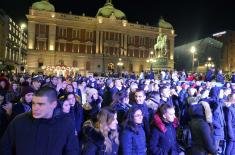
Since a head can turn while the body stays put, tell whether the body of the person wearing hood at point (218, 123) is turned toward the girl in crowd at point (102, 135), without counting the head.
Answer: no

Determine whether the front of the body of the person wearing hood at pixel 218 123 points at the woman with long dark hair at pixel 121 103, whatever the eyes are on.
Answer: no

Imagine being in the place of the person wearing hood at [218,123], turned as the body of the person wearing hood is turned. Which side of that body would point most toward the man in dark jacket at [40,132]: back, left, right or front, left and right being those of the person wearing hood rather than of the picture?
right

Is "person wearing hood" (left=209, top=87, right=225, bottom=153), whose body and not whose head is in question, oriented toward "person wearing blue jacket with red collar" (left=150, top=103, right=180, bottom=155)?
no

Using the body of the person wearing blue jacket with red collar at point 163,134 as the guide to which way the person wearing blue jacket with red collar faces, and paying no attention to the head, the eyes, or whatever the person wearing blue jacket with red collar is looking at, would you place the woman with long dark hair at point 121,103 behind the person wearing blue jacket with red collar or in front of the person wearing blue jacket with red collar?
behind

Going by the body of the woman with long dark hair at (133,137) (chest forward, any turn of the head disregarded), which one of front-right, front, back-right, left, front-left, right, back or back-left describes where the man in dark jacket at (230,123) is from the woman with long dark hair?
left

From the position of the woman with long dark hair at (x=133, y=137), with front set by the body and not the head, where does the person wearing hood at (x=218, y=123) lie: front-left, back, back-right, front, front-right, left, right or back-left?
left

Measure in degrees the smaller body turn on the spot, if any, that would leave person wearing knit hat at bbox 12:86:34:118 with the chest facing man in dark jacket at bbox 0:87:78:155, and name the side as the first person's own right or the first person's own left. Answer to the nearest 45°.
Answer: approximately 45° to the first person's own right

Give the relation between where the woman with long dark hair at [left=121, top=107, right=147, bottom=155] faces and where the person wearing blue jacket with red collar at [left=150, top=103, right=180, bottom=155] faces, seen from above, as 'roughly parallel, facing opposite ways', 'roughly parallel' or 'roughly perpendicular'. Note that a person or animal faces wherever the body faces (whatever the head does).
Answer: roughly parallel

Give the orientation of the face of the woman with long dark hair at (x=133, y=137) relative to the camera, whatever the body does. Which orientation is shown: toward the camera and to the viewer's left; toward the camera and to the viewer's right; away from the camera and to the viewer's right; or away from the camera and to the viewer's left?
toward the camera and to the viewer's right

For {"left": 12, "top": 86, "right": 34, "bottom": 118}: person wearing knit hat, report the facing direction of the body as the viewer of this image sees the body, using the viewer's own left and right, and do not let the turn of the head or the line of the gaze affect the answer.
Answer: facing the viewer and to the right of the viewer

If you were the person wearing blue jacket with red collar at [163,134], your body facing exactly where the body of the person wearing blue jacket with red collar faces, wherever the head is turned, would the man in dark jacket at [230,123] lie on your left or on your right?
on your left

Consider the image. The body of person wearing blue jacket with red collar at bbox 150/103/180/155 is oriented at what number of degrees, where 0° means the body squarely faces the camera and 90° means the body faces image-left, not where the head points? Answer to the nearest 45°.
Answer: approximately 315°

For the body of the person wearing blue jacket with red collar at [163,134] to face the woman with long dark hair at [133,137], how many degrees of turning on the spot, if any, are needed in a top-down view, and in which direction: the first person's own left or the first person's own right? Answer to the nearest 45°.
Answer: approximately 90° to the first person's own right
